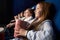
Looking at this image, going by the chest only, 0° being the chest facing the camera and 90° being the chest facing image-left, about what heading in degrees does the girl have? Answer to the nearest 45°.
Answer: approximately 90°

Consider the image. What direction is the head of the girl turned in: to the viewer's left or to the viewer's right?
to the viewer's left
